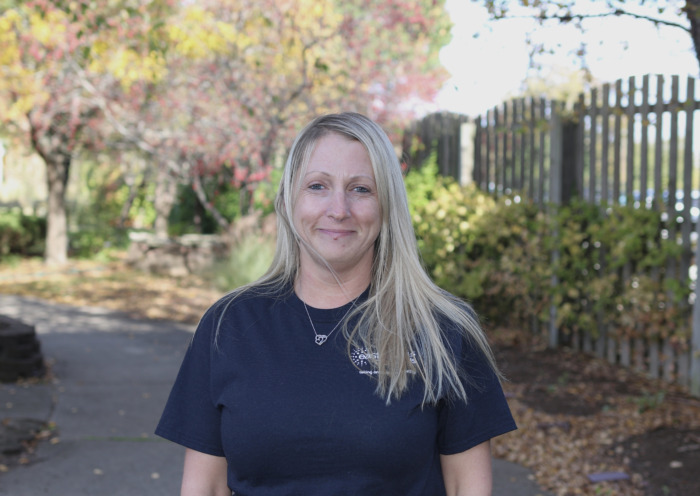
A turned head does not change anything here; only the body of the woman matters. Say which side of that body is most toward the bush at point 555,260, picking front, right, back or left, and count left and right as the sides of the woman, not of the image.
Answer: back

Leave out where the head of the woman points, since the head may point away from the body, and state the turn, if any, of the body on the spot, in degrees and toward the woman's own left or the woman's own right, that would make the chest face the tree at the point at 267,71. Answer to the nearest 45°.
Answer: approximately 180°

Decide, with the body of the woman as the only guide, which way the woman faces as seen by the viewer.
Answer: toward the camera

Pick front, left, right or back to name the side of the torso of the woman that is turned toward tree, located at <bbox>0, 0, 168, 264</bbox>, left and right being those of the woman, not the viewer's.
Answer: back

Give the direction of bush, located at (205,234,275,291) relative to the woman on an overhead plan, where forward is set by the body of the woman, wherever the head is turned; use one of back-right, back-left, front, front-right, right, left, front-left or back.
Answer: back

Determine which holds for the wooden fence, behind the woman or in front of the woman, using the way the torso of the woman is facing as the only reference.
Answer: behind

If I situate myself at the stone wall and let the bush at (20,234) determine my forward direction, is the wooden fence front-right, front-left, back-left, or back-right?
back-left
